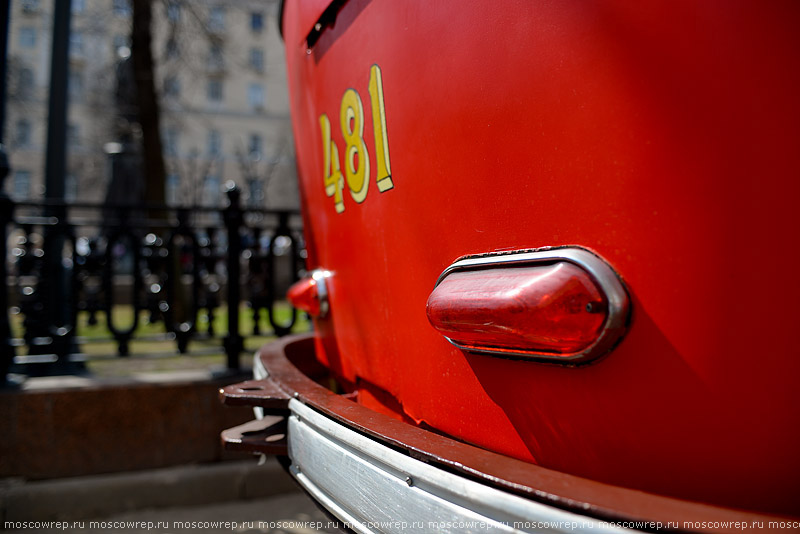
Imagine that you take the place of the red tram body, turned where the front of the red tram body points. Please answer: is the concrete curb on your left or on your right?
on your left

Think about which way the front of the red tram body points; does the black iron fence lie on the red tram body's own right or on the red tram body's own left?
on the red tram body's own left

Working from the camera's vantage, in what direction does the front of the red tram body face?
facing away from the viewer and to the right of the viewer

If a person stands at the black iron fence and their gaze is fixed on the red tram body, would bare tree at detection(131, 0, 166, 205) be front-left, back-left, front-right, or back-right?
back-left

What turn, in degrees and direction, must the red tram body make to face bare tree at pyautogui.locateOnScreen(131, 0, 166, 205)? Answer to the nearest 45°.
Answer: approximately 90° to its left
